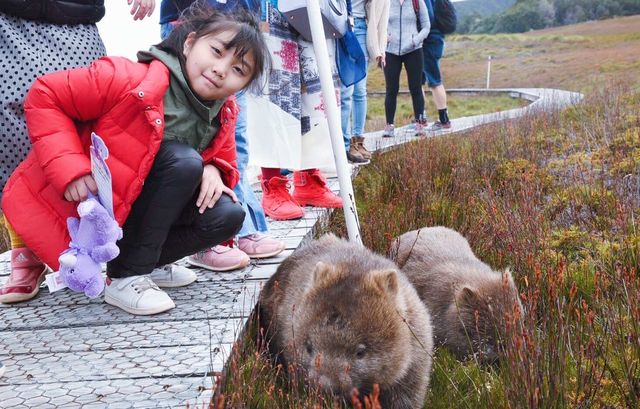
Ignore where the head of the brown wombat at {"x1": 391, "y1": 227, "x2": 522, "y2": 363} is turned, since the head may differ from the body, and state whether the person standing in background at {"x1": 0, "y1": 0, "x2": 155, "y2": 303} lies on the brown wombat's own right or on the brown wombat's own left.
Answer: on the brown wombat's own right

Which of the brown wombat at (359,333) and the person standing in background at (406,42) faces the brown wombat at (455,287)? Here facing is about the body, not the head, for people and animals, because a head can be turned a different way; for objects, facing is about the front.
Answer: the person standing in background

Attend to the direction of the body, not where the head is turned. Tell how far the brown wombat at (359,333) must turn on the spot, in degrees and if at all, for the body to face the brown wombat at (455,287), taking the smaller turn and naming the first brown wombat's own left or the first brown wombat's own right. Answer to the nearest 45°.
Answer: approximately 135° to the first brown wombat's own left

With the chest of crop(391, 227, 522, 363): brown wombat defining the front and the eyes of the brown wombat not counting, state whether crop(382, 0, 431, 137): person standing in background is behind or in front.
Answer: behind

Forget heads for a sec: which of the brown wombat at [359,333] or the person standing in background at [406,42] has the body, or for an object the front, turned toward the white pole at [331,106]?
the person standing in background

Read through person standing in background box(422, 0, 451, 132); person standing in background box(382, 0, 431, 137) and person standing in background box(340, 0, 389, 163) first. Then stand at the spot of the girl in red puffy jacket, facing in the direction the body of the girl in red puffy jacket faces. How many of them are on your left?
3

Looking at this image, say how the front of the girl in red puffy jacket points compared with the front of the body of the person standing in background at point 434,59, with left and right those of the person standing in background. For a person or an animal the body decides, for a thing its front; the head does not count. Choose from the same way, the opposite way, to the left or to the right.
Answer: the opposite way

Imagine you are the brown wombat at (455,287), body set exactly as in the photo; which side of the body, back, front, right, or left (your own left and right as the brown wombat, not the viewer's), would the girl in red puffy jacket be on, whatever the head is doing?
right
